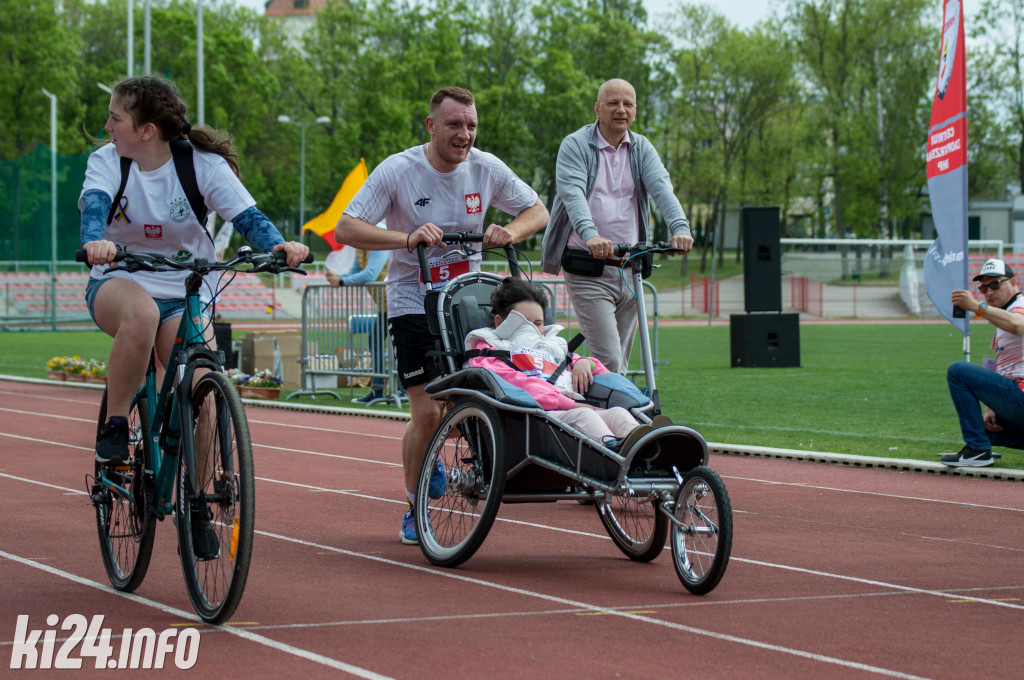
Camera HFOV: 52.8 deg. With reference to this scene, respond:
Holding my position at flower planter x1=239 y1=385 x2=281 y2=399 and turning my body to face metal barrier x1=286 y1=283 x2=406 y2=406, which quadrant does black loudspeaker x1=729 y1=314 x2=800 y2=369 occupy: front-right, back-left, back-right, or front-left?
front-left

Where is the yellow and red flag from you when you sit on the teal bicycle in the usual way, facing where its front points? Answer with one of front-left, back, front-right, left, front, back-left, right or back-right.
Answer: back

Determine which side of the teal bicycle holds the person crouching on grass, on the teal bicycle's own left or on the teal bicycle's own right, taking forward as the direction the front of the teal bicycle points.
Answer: on the teal bicycle's own left

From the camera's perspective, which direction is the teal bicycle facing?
toward the camera

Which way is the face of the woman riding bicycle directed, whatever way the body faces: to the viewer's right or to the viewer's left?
to the viewer's left

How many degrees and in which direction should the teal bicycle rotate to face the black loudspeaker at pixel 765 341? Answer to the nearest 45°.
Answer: approximately 135° to its left

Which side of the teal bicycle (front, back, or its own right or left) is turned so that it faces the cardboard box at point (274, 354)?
back

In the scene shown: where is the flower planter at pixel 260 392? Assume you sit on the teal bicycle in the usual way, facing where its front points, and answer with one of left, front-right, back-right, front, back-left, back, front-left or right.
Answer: back

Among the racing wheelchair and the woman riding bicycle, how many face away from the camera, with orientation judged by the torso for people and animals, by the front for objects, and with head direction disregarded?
0

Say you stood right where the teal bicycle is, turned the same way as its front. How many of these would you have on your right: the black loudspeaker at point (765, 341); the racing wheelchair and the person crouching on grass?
0

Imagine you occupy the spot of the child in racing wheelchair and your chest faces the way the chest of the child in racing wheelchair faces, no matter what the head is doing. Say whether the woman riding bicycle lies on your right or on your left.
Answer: on your right

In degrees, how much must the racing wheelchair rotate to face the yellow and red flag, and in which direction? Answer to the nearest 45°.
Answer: approximately 135° to its left

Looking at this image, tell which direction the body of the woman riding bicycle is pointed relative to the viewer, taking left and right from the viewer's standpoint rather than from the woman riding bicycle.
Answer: facing the viewer

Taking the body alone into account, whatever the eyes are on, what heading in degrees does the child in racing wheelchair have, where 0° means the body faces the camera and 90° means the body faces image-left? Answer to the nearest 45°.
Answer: approximately 315°

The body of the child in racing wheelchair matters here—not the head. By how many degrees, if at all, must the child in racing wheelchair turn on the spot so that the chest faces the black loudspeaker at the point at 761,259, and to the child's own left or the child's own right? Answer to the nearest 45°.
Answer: approximately 135° to the child's own left

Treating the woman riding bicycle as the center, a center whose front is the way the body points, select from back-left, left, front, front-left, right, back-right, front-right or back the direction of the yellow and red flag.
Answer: back

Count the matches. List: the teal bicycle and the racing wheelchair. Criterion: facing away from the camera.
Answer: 0

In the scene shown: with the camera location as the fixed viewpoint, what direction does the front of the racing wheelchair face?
facing the viewer and to the right of the viewer

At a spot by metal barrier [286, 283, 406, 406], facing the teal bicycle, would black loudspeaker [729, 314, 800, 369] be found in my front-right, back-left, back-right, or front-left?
back-left

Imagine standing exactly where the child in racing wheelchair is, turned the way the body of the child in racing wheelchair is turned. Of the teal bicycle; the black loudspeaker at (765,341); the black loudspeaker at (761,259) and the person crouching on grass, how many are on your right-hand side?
1

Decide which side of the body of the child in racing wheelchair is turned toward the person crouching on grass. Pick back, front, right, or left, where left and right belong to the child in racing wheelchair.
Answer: left
